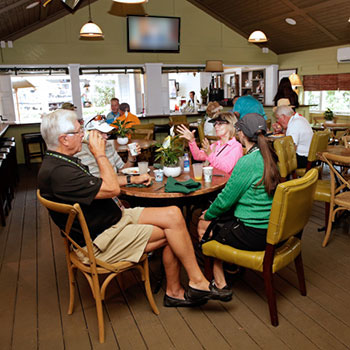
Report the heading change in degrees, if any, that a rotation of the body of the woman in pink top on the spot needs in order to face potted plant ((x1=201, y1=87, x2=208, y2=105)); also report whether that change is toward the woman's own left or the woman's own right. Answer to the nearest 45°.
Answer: approximately 135° to the woman's own right

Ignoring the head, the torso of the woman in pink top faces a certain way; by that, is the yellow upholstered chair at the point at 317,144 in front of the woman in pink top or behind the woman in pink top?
behind

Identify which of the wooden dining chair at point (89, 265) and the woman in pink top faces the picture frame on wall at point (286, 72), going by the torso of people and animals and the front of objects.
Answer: the wooden dining chair

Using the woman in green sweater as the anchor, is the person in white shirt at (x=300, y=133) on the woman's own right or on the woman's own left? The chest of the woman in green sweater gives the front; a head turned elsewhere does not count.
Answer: on the woman's own right

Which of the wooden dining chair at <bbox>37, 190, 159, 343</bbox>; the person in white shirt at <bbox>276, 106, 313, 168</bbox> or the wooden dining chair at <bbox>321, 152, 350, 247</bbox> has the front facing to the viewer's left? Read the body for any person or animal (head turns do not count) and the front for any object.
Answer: the person in white shirt

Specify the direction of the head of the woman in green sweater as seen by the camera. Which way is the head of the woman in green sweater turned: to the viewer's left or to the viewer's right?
to the viewer's left

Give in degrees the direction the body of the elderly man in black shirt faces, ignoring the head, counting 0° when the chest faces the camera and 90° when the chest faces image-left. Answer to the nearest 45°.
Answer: approximately 270°

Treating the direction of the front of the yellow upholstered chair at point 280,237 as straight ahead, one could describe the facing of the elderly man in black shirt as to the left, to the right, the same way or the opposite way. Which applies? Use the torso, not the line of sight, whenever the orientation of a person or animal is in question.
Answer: to the right

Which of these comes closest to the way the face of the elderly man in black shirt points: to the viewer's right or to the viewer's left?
to the viewer's right
